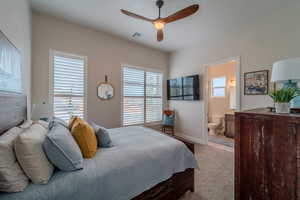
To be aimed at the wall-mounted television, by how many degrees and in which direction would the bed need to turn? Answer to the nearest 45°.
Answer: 0° — it already faces it

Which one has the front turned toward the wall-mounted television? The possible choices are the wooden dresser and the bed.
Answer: the bed

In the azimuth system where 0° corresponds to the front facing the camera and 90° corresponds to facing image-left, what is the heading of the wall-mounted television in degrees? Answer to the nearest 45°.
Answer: approximately 45°

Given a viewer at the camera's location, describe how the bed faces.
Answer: facing away from the viewer and to the right of the viewer

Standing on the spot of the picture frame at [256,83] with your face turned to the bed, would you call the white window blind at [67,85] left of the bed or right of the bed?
right

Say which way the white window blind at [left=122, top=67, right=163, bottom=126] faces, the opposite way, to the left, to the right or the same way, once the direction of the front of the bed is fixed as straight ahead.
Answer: to the right

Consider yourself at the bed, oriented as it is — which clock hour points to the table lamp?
The table lamp is roughly at 2 o'clock from the bed.

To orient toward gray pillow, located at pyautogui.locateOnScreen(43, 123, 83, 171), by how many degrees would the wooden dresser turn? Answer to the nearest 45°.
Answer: approximately 45° to its right

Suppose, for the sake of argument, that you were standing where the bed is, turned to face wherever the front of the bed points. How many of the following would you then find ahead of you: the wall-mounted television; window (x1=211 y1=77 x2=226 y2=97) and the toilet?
3

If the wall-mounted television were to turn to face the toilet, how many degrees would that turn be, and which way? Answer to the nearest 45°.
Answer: approximately 180°

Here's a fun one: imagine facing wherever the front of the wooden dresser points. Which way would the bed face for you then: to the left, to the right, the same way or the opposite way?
the opposite way
